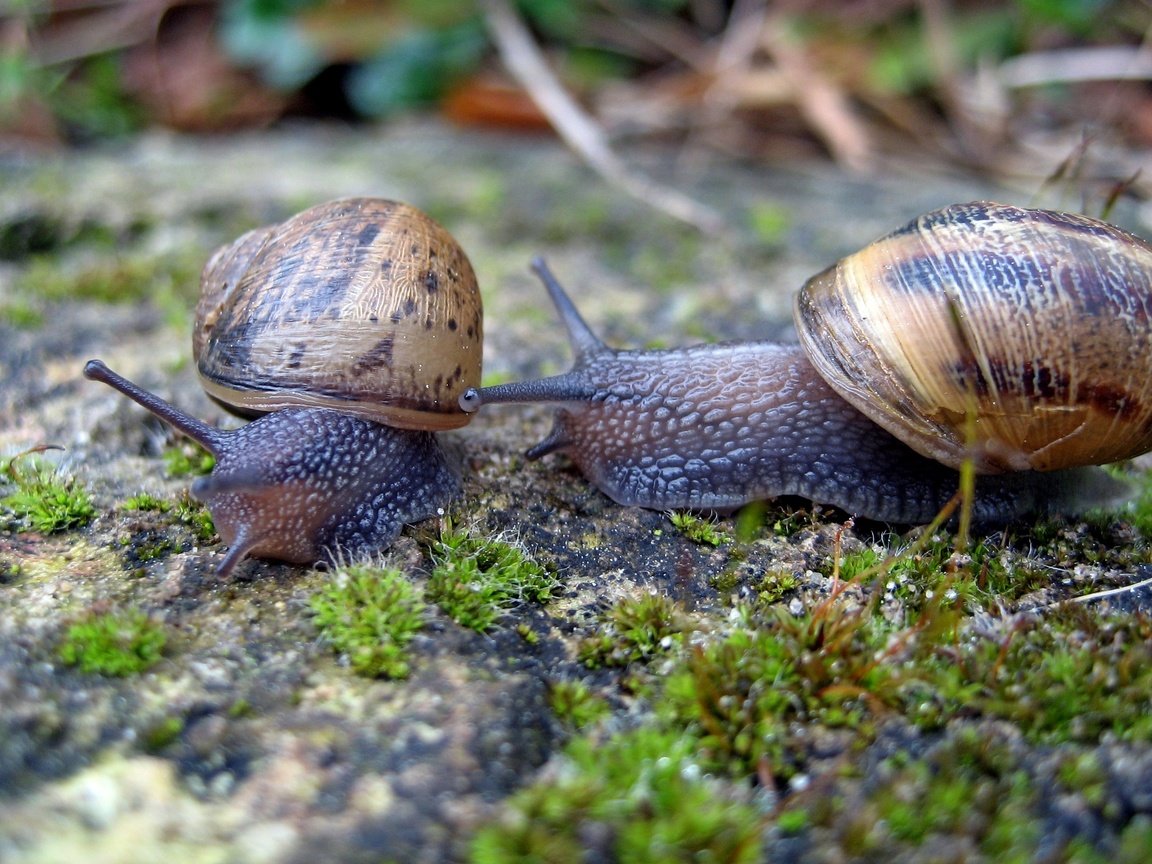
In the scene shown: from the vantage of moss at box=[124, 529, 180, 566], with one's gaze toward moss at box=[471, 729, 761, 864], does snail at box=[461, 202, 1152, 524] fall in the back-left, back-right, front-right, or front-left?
front-left

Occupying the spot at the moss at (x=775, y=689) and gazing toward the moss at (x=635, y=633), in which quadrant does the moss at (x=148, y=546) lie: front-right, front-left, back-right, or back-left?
front-left

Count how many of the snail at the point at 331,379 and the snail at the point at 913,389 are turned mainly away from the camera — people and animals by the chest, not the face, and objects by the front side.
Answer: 0

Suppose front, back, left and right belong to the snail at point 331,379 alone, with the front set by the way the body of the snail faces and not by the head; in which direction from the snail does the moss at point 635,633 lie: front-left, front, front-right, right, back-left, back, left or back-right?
left

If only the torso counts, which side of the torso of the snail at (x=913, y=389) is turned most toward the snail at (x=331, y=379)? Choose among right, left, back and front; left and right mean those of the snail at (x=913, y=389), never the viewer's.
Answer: front

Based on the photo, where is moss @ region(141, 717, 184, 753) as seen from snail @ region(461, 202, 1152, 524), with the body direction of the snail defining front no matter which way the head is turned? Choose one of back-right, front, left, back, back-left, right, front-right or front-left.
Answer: front-left

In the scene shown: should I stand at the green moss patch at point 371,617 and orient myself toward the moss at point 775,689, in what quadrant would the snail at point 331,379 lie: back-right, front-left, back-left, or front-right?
back-left

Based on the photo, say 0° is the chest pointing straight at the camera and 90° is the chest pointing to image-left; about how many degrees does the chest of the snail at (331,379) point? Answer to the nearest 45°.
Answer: approximately 45°

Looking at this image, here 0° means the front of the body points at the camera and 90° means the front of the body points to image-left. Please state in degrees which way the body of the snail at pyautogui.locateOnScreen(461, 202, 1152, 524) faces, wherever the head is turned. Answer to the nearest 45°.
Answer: approximately 90°
